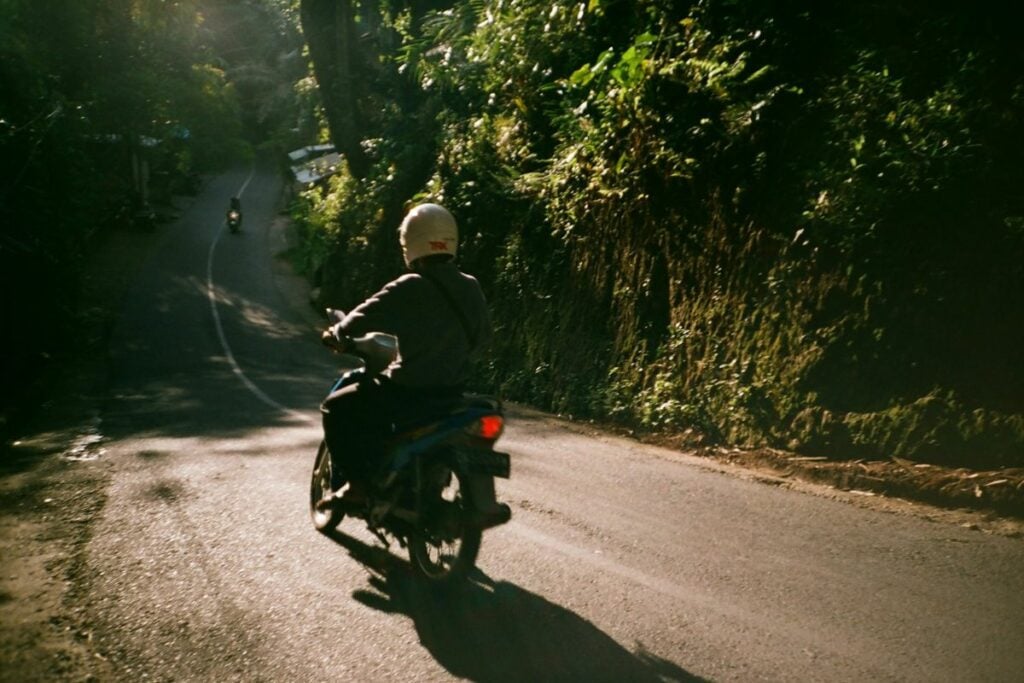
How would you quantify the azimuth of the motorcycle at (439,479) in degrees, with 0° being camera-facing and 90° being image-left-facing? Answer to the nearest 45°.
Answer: approximately 135°

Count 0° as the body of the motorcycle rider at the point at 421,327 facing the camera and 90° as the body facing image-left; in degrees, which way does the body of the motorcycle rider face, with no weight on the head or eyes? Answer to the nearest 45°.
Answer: approximately 135°
